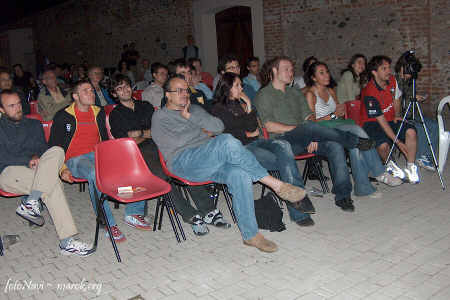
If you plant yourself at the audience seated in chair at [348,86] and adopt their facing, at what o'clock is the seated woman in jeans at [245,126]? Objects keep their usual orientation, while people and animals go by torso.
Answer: The seated woman in jeans is roughly at 2 o'clock from the audience seated in chair.

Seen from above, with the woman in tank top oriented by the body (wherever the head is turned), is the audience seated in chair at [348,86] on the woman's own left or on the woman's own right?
on the woman's own left

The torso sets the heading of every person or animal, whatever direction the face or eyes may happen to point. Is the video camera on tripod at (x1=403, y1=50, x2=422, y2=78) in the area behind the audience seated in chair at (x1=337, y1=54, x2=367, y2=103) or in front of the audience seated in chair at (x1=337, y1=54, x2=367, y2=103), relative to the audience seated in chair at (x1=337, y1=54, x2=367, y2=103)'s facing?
in front

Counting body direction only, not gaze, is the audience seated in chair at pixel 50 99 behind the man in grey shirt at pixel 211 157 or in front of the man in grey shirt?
behind

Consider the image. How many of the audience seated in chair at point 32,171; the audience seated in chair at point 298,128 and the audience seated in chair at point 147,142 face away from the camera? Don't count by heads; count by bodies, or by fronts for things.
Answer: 0

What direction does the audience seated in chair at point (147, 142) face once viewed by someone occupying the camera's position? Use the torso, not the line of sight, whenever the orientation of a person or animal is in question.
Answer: facing the viewer and to the right of the viewer

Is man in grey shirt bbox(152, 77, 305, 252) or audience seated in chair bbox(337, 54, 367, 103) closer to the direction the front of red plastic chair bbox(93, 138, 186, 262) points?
the man in grey shirt

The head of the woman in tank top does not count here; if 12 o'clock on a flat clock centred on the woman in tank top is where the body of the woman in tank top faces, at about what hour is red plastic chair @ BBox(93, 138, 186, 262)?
The red plastic chair is roughly at 3 o'clock from the woman in tank top.

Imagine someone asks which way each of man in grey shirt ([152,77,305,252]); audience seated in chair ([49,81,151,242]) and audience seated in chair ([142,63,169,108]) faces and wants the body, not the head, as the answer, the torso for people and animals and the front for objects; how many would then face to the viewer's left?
0

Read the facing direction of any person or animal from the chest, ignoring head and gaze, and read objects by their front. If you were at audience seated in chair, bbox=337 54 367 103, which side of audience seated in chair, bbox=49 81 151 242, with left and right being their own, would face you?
left

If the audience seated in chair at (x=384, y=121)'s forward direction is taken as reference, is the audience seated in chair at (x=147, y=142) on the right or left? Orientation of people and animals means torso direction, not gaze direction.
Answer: on their right

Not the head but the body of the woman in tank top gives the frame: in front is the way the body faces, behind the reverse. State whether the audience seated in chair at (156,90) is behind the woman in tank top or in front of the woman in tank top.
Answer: behind

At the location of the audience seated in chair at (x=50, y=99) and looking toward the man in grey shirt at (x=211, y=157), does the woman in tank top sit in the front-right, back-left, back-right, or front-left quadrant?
front-left

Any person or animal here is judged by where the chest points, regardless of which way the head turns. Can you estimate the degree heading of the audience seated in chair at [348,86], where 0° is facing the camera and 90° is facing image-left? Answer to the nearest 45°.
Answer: approximately 315°

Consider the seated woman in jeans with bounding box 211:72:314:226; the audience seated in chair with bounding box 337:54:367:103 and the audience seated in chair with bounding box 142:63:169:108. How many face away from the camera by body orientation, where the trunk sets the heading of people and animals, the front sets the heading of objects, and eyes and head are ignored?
0
